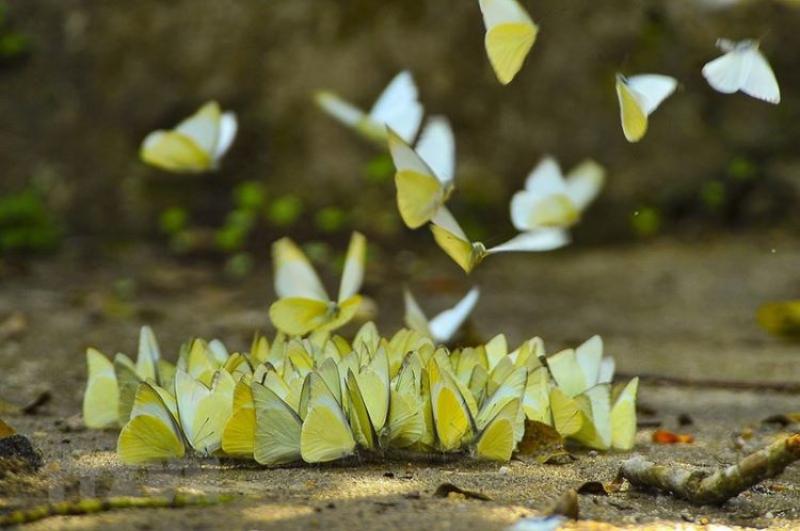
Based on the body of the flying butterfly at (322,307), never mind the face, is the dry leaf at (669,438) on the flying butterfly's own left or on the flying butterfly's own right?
on the flying butterfly's own left

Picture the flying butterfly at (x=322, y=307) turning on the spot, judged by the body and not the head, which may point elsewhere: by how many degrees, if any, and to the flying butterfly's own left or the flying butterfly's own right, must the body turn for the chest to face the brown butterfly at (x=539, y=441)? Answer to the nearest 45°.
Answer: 0° — it already faces it
